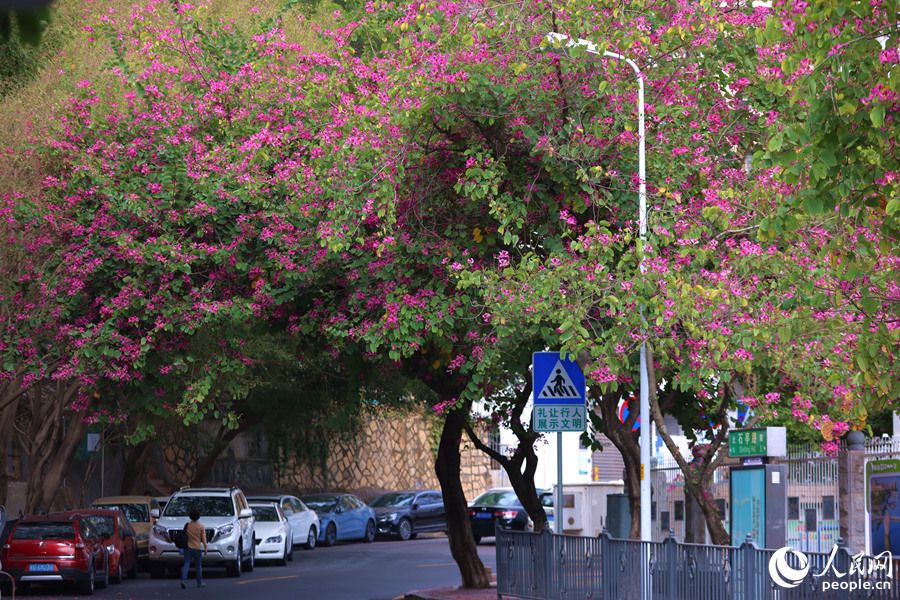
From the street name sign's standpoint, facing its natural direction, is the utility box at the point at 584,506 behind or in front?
behind

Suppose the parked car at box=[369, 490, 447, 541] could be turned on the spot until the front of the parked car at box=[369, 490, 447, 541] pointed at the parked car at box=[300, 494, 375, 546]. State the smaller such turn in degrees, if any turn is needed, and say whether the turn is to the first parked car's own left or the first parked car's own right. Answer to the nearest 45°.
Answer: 0° — it already faces it

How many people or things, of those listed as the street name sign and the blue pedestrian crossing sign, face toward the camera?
2

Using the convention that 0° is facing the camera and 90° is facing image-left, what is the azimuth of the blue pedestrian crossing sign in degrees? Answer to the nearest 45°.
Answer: approximately 0°

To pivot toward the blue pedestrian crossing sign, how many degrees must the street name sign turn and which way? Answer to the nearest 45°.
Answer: approximately 90° to its right

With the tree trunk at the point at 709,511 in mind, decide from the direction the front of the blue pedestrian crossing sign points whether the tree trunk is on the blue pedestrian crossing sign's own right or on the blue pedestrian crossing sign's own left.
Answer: on the blue pedestrian crossing sign's own left
